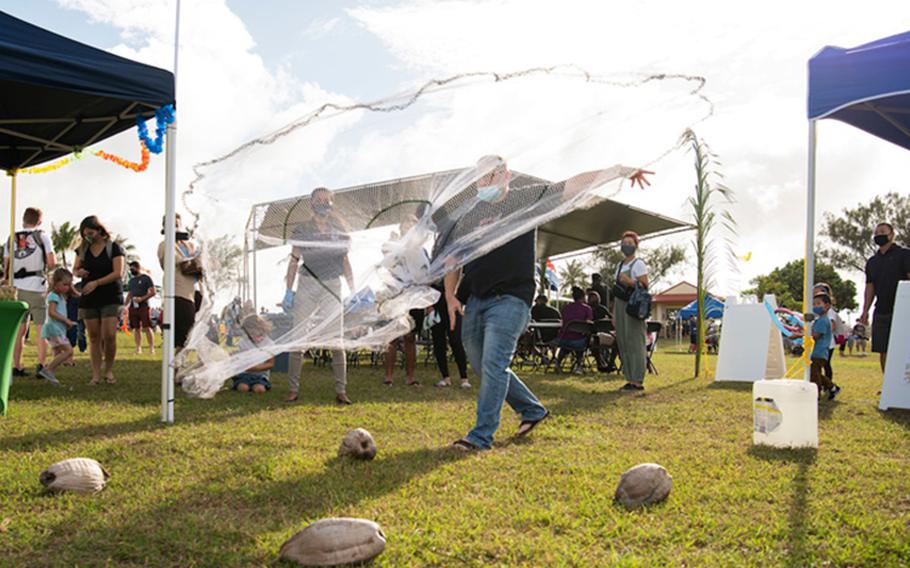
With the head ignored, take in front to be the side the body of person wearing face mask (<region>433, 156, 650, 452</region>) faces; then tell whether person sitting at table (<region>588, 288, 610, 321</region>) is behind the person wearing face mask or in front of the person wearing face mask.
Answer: behind

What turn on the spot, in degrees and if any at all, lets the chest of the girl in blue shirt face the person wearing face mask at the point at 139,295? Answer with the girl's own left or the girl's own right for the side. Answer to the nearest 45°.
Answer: approximately 135° to the girl's own left

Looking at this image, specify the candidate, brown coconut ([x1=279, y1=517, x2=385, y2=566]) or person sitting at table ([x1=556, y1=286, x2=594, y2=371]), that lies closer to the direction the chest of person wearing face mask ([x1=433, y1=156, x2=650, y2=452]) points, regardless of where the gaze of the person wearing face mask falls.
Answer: the brown coconut

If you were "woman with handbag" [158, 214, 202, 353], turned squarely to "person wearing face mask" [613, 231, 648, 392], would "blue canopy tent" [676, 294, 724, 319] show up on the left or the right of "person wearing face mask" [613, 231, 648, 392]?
left

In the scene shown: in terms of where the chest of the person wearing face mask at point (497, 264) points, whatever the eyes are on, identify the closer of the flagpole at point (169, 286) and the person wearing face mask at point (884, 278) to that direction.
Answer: the flagpole

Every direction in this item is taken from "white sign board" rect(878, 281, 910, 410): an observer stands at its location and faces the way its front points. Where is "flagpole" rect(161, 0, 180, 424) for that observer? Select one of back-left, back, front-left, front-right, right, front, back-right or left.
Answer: front-right

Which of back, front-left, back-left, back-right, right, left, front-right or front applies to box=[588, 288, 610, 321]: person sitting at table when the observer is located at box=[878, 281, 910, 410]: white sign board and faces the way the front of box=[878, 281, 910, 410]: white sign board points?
back-right

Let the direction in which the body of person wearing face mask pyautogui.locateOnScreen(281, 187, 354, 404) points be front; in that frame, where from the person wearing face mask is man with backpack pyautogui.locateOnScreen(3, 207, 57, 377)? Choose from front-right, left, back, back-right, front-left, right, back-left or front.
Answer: back-right

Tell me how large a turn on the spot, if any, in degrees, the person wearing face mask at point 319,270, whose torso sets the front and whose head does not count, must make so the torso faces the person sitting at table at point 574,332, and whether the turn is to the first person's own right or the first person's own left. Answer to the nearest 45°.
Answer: approximately 135° to the first person's own left

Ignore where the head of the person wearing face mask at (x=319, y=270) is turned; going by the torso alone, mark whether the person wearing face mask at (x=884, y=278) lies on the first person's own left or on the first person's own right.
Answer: on the first person's own left
